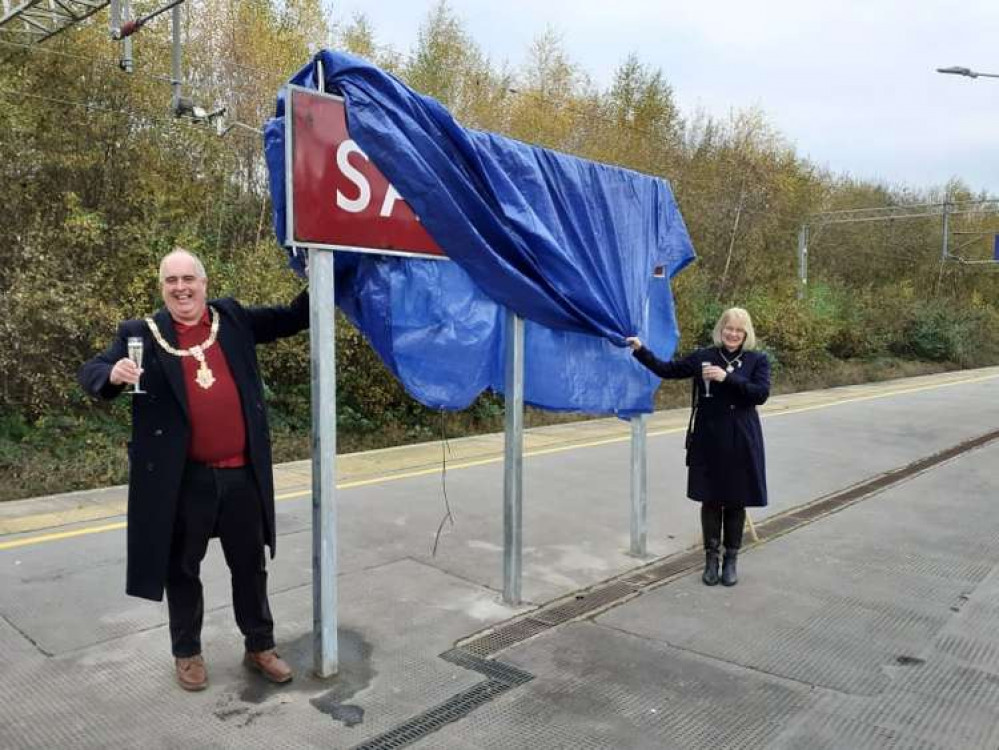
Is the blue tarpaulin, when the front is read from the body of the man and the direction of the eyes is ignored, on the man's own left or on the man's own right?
on the man's own left

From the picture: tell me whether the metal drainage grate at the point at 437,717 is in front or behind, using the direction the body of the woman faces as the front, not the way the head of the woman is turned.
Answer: in front

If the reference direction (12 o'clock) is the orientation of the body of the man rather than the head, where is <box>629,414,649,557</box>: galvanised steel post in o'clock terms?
The galvanised steel post is roughly at 8 o'clock from the man.

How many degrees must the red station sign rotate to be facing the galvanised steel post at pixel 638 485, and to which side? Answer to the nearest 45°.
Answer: approximately 90° to its left

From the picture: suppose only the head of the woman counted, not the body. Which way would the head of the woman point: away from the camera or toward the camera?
toward the camera

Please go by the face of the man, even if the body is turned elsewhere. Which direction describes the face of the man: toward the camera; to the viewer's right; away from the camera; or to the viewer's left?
toward the camera

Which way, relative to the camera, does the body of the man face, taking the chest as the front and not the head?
toward the camera

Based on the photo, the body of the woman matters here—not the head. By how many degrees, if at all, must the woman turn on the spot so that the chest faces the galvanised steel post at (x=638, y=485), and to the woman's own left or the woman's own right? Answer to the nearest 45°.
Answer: approximately 135° to the woman's own right

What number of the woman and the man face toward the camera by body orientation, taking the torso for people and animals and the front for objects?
2

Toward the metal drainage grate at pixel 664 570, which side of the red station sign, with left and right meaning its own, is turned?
left

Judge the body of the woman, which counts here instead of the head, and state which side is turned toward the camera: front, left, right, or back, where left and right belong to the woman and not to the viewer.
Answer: front

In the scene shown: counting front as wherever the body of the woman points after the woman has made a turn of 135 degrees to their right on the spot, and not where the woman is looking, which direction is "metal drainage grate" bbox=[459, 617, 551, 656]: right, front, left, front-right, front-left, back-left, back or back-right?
left
